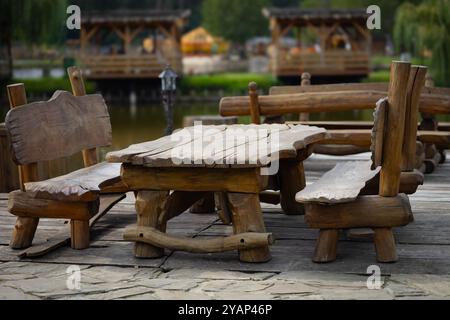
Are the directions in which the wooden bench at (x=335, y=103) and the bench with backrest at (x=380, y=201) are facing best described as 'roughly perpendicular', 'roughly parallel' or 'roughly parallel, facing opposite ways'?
roughly perpendicular

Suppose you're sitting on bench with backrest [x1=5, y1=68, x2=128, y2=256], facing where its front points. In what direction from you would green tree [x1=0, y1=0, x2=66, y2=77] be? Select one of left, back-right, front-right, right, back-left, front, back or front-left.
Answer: back-left

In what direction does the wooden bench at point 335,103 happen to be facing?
toward the camera

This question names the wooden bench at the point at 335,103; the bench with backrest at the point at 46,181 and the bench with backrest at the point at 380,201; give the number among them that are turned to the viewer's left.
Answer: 1

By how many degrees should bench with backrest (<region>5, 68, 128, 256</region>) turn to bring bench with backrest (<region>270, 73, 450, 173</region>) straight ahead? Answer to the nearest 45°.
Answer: approximately 90° to its left

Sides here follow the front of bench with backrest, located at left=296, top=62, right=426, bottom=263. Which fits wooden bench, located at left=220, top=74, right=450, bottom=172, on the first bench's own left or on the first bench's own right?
on the first bench's own right

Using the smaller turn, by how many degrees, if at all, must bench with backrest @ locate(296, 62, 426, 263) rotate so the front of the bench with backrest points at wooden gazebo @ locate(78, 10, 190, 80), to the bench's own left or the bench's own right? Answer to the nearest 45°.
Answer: approximately 90° to the bench's own right

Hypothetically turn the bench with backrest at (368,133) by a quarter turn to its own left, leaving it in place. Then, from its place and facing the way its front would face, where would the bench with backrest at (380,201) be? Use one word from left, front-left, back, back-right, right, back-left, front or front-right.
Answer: right

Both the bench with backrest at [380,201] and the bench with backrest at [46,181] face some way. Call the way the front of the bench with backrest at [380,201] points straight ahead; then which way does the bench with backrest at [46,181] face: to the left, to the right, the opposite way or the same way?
the opposite way

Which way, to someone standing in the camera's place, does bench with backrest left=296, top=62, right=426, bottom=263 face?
facing to the left of the viewer

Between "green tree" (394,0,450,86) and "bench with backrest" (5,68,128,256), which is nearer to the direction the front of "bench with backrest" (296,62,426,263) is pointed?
the bench with backrest

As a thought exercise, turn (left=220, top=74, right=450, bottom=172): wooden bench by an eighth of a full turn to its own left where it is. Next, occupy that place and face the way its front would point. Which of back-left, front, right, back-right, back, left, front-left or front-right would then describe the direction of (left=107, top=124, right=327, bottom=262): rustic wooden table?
front-right

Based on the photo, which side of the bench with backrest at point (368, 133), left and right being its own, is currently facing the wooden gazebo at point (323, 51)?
right

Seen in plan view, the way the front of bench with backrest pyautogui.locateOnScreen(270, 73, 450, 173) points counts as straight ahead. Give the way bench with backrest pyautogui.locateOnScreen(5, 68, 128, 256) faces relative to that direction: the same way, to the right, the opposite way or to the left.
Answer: to the left

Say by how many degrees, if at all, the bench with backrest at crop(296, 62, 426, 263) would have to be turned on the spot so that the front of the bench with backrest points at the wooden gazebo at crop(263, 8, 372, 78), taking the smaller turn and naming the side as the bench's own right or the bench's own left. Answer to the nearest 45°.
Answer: approximately 90° to the bench's own right

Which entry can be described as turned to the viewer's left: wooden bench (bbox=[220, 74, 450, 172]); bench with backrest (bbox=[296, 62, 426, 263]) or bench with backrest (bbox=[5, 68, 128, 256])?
bench with backrest (bbox=[296, 62, 426, 263])

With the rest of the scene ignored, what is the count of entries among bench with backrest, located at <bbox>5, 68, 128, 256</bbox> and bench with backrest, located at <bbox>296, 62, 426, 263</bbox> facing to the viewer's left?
1
